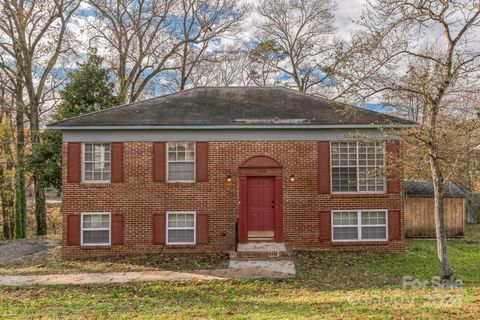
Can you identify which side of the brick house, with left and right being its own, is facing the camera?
front

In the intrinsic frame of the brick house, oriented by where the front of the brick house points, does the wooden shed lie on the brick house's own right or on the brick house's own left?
on the brick house's own left
